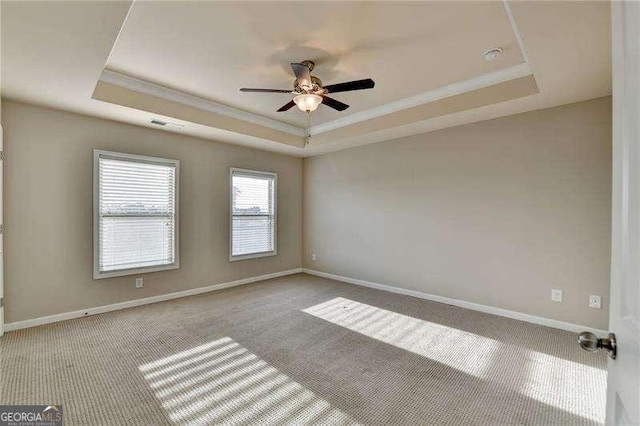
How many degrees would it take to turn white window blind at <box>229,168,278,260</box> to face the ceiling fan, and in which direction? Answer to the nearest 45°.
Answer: approximately 45° to its right

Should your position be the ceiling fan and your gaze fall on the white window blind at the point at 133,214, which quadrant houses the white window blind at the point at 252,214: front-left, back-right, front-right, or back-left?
front-right

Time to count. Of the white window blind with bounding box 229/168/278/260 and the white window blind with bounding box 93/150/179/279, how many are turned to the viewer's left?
0

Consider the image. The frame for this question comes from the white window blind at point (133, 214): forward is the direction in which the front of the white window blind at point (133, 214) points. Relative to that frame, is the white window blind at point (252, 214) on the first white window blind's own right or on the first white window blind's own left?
on the first white window blind's own left

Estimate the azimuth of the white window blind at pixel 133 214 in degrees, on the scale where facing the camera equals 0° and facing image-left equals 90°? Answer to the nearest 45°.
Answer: approximately 315°

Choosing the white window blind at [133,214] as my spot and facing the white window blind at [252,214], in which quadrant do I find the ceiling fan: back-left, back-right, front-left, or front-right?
front-right

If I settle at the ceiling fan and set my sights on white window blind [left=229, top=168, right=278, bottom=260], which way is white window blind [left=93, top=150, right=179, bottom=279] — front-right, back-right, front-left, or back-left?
front-left

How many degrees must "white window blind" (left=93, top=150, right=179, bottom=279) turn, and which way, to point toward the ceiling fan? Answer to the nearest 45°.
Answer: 0° — it already faces it

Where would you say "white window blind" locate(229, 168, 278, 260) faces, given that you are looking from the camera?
facing the viewer and to the right of the viewer

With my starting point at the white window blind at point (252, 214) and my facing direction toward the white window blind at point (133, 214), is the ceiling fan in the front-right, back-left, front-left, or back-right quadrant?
front-left

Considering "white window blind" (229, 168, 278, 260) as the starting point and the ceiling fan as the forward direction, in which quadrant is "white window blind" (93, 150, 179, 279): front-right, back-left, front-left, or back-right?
front-right

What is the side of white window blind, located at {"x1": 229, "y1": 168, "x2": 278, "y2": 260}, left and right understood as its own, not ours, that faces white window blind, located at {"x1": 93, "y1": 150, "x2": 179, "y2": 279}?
right

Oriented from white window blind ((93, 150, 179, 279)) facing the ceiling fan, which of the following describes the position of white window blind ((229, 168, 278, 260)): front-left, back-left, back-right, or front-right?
front-left

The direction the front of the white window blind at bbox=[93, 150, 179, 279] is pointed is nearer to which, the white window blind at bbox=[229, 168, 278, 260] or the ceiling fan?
the ceiling fan

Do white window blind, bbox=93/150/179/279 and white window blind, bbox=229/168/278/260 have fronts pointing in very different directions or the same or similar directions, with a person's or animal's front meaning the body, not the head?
same or similar directions

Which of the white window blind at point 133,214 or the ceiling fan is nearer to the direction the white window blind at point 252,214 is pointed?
the ceiling fan
